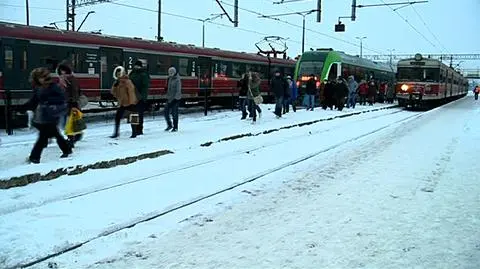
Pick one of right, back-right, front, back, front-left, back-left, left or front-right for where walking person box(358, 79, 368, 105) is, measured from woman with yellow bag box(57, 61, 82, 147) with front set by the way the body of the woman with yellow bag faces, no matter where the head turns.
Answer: back

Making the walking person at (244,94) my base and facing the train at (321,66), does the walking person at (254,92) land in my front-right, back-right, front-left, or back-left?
back-right

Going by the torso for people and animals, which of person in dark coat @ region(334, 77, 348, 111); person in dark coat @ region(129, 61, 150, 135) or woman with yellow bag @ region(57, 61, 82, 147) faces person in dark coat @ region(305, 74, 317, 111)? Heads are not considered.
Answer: person in dark coat @ region(334, 77, 348, 111)

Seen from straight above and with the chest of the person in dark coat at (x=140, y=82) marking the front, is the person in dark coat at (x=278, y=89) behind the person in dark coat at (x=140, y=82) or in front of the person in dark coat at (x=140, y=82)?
behind

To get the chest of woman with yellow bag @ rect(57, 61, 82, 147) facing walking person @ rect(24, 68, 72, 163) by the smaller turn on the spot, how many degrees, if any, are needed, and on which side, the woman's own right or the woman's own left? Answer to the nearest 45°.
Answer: approximately 45° to the woman's own left

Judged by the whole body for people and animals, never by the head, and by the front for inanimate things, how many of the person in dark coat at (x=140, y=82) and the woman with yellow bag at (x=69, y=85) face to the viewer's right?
0

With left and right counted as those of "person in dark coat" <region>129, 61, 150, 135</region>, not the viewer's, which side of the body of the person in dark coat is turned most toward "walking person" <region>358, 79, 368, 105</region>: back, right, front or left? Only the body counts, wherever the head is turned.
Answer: back

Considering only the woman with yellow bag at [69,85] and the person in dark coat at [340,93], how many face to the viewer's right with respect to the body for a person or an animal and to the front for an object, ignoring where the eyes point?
0

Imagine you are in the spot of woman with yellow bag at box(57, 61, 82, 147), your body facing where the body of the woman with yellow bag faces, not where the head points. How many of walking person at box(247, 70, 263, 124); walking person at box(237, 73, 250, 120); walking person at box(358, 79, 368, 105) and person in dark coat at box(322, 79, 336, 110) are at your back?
4

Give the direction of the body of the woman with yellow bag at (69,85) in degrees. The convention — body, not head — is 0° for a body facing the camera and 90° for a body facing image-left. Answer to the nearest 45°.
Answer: approximately 45°
